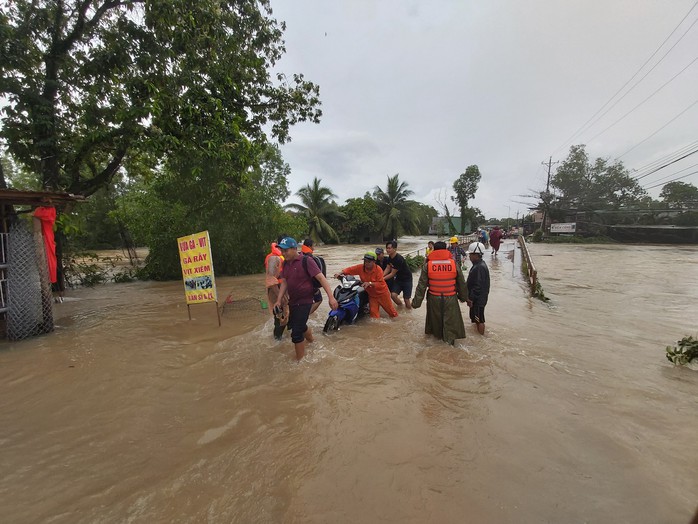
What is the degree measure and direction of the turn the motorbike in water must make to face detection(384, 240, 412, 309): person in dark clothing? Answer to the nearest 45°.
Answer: approximately 180°

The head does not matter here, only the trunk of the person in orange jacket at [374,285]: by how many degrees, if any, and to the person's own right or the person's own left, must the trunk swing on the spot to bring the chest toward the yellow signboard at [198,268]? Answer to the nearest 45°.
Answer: approximately 45° to the person's own right

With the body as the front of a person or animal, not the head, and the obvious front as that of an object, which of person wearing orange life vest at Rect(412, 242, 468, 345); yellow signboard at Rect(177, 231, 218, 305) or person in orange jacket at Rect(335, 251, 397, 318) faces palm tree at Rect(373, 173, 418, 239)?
the person wearing orange life vest

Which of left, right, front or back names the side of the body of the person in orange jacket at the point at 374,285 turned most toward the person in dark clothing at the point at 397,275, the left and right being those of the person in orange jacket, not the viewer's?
back

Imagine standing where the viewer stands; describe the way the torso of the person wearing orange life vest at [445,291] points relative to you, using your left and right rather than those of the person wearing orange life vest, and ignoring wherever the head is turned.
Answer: facing away from the viewer

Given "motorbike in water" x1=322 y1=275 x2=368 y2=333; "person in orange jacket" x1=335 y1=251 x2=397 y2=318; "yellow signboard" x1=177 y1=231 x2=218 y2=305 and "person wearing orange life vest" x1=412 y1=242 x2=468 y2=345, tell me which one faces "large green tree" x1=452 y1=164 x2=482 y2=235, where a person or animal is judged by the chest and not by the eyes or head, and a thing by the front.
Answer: the person wearing orange life vest

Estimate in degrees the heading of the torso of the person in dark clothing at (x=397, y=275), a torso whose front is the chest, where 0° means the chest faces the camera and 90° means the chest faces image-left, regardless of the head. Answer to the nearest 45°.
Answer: approximately 45°

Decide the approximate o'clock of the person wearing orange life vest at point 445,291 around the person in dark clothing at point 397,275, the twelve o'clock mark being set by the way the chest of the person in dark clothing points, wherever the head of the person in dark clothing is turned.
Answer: The person wearing orange life vest is roughly at 10 o'clock from the person in dark clothing.

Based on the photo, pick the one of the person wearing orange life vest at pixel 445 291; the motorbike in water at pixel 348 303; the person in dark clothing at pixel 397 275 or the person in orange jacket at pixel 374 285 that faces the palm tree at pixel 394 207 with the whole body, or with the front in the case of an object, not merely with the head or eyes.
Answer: the person wearing orange life vest

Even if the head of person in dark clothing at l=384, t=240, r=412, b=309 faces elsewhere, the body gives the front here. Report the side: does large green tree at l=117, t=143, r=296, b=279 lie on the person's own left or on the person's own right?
on the person's own right

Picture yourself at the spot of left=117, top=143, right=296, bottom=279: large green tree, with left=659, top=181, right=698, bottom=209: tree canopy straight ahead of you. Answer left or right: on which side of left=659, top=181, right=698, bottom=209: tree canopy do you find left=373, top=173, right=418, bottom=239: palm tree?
left

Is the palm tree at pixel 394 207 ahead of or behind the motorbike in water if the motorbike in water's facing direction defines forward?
behind

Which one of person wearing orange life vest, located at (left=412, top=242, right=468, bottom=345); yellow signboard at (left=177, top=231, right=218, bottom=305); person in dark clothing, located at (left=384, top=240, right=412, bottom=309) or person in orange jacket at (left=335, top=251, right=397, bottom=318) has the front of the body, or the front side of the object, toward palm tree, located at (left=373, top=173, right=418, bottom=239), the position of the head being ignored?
the person wearing orange life vest

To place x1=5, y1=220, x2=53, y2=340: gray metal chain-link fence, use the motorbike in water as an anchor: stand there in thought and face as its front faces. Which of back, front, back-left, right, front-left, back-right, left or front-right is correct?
front-right

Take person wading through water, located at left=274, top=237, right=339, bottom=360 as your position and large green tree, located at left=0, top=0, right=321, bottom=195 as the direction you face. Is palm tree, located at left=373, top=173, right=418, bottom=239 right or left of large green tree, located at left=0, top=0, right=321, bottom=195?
right

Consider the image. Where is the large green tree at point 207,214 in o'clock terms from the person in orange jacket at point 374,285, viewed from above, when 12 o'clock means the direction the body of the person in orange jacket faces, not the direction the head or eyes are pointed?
The large green tree is roughly at 3 o'clock from the person in orange jacket.

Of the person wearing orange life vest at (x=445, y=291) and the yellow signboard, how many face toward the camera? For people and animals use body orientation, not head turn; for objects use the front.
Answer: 1

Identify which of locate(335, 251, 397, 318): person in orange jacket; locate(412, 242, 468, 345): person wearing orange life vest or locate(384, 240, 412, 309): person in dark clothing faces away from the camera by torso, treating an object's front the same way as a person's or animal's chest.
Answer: the person wearing orange life vest

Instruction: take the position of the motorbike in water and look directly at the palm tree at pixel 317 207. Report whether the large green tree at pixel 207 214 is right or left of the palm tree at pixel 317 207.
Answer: left

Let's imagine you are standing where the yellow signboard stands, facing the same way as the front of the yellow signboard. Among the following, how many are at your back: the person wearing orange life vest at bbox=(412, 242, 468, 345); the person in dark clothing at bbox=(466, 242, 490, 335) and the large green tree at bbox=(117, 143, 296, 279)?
1

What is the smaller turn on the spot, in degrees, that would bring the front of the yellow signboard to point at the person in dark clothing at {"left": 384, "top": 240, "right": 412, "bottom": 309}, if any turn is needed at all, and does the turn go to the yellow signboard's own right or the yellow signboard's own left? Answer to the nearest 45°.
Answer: approximately 90° to the yellow signboard's own left
